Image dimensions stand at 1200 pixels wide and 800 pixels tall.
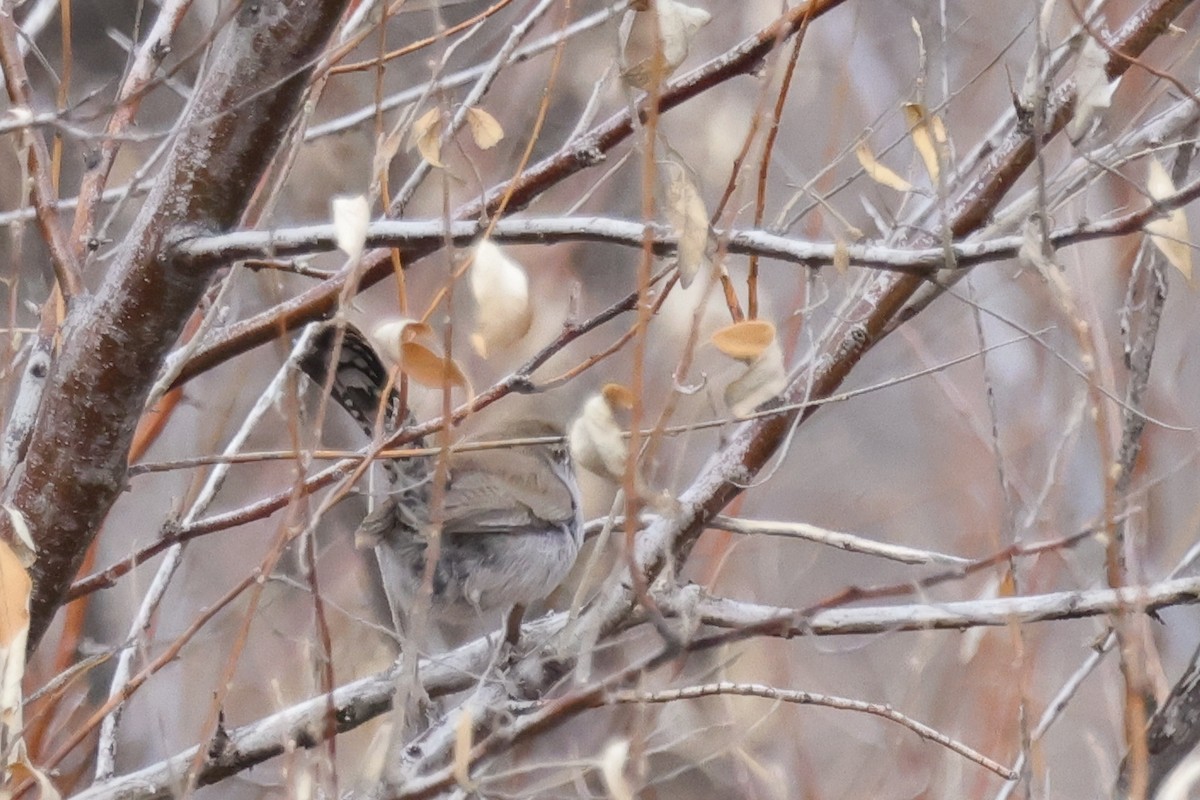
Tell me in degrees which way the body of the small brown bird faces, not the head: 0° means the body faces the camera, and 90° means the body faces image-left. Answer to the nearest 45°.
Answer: approximately 270°
